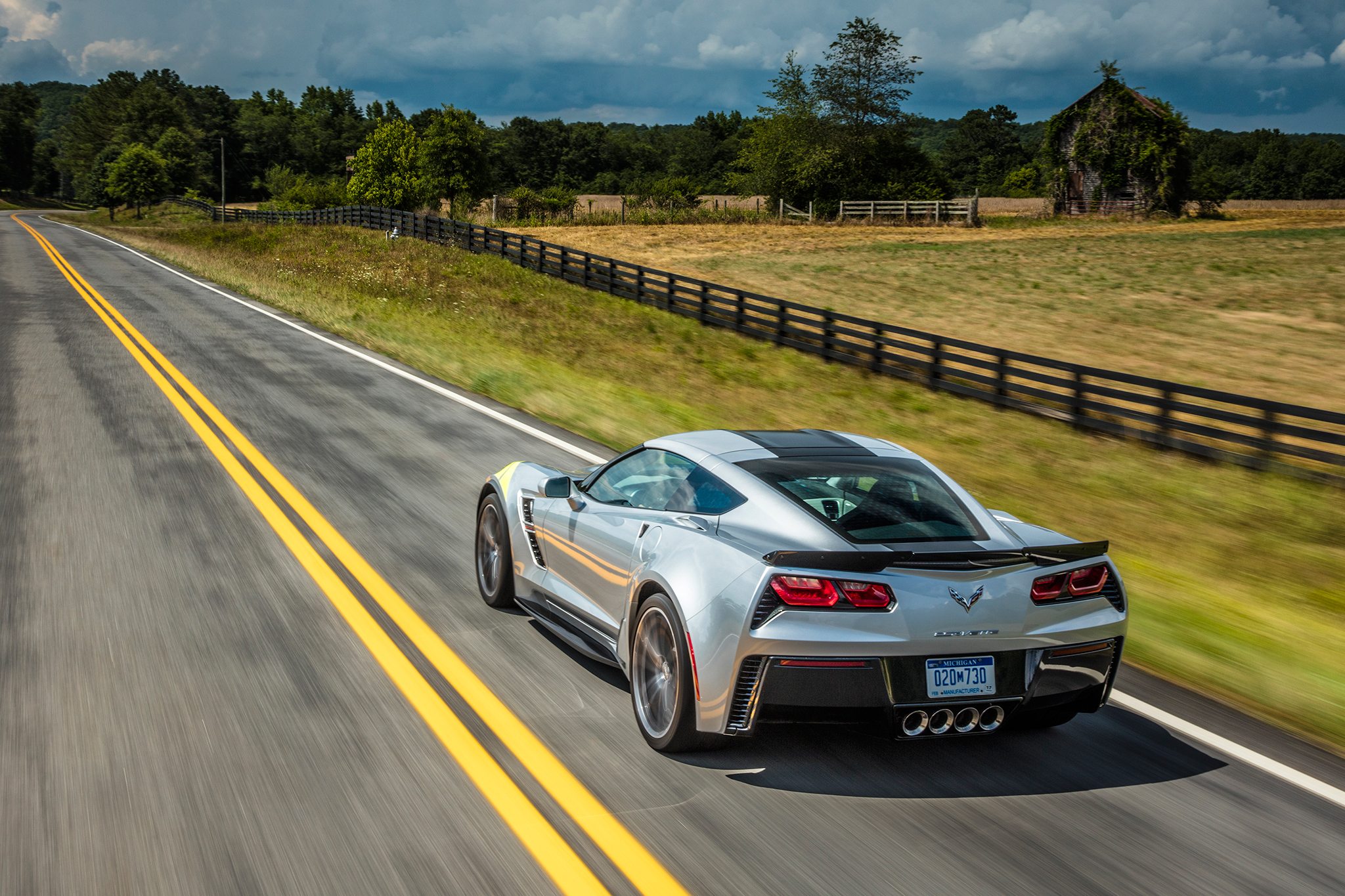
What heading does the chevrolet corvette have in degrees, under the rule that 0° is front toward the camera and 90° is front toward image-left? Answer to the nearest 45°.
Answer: approximately 135°
